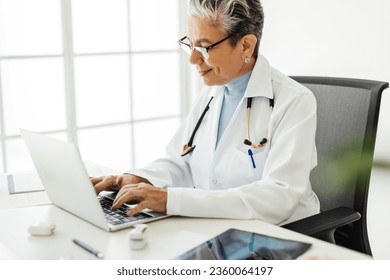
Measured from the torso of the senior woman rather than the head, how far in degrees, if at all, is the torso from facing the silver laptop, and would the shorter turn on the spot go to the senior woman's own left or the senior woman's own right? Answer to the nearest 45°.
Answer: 0° — they already face it

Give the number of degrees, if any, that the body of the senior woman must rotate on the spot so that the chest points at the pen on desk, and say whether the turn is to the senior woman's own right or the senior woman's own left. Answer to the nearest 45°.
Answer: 0° — they already face it

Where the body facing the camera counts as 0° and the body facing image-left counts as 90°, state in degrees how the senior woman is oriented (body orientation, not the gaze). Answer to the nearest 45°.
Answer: approximately 45°

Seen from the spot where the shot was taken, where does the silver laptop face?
facing away from the viewer and to the right of the viewer

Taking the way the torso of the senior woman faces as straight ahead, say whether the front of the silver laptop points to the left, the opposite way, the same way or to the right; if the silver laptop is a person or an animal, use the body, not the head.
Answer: the opposite way
